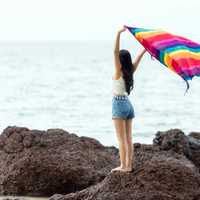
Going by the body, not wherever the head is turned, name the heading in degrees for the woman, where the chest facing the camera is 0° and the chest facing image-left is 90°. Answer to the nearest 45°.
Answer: approximately 135°
